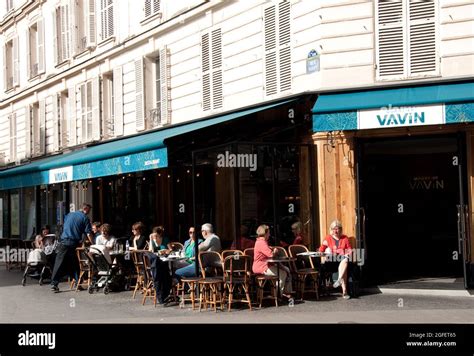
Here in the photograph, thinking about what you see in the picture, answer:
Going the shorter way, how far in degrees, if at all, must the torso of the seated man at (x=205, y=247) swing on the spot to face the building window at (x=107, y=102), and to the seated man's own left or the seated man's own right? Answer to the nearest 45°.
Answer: approximately 90° to the seated man's own right

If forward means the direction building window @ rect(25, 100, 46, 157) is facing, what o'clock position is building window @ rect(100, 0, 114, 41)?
building window @ rect(100, 0, 114, 41) is roughly at 10 o'clock from building window @ rect(25, 100, 46, 157).

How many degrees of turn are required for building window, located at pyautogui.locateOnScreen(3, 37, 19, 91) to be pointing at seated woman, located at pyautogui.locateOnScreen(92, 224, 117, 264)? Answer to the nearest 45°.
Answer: approximately 45° to its left

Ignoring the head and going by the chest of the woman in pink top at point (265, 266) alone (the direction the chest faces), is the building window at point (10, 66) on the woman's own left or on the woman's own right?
on the woman's own left

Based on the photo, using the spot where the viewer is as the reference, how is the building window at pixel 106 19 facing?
facing the viewer and to the left of the viewer

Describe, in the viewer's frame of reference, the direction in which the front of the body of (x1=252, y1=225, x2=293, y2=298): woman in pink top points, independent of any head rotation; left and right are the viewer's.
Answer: facing to the right of the viewer

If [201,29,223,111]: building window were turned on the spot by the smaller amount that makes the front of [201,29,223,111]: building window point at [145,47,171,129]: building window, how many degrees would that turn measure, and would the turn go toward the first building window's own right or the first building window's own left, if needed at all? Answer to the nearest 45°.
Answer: approximately 90° to the first building window's own right

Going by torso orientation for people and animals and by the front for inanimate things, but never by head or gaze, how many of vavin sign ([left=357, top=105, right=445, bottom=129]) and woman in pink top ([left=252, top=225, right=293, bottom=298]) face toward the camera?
1

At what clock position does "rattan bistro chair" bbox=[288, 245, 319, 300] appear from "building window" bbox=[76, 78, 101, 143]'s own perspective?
The rattan bistro chair is roughly at 10 o'clock from the building window.

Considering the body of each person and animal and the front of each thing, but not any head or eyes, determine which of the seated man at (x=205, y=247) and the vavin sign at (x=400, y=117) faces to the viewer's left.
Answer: the seated man

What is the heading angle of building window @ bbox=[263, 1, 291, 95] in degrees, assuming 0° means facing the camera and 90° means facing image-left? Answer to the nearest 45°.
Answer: approximately 45°

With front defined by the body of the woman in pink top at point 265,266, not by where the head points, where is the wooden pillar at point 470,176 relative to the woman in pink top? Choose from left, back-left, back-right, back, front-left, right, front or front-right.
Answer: front
